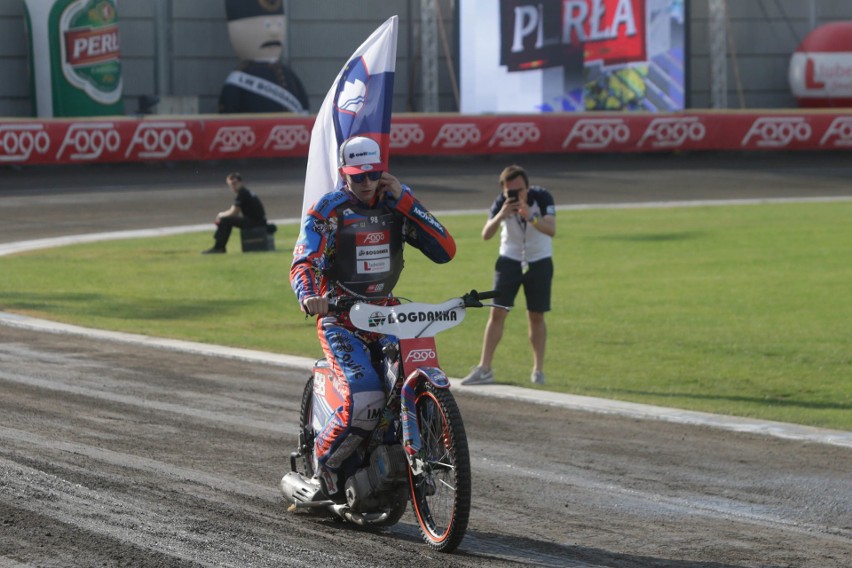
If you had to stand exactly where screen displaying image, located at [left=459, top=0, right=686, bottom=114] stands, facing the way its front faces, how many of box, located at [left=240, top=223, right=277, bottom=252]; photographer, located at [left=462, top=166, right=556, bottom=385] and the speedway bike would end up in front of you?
3

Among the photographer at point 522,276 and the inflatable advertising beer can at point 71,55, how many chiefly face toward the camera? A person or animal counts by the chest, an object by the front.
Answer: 2

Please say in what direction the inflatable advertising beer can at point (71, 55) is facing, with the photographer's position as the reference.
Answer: facing the viewer

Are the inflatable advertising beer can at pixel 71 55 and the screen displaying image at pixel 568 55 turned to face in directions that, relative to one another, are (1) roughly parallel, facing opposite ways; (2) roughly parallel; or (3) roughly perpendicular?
roughly parallel

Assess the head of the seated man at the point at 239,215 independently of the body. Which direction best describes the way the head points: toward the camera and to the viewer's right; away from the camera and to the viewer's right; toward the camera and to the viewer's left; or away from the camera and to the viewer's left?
toward the camera and to the viewer's left

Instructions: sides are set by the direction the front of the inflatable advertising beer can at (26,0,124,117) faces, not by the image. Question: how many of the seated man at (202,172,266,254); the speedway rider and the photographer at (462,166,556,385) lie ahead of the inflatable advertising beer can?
3

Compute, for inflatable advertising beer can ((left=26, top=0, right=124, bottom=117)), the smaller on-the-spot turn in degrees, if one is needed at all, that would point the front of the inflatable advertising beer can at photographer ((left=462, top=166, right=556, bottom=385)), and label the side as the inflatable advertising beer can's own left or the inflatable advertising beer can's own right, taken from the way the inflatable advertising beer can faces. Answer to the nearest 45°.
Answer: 0° — it already faces them

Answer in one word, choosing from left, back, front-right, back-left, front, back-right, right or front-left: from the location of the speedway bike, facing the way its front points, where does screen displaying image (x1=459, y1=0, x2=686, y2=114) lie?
back-left

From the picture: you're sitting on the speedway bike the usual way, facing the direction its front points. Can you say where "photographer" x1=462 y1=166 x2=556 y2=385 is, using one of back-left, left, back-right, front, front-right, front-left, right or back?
back-left

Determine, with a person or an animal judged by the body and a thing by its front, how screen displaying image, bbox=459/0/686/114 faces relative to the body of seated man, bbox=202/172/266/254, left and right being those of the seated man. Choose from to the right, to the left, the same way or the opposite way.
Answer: to the left

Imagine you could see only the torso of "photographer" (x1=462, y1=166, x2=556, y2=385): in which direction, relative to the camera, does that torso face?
toward the camera

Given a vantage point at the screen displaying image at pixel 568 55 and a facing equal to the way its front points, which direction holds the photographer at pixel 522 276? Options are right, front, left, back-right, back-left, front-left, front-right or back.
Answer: front

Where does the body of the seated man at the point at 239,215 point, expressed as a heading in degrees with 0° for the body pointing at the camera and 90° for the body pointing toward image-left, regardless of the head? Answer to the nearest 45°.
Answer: approximately 90°

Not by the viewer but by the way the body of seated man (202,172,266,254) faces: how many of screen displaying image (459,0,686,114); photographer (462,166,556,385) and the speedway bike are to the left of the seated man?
2

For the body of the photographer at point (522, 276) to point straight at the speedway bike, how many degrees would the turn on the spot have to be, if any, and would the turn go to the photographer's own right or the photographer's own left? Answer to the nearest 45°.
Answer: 0° — they already face it

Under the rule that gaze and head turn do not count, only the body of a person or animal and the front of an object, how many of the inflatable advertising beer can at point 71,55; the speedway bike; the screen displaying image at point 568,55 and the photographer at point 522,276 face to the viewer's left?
0

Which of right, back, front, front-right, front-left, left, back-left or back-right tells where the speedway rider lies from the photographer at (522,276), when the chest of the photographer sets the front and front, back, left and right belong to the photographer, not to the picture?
front

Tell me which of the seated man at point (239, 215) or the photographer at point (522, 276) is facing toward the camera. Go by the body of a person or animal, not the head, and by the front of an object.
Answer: the photographer
